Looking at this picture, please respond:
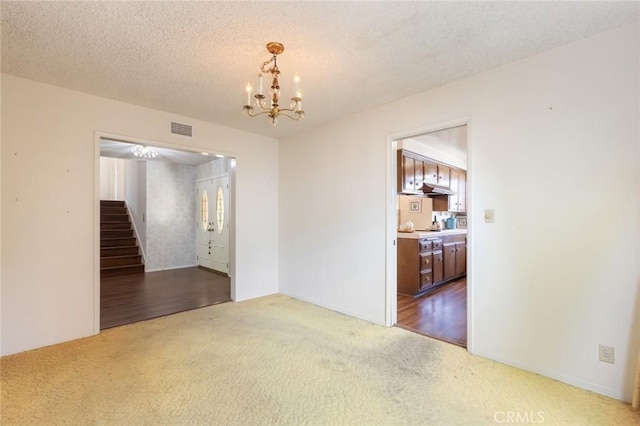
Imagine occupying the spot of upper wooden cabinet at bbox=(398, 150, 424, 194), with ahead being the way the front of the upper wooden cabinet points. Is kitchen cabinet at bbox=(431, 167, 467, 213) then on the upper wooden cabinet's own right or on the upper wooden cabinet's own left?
on the upper wooden cabinet's own left

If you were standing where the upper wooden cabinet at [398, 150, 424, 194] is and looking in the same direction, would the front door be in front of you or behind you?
behind

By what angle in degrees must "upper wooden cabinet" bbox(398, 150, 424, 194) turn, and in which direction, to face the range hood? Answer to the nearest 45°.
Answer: approximately 90° to its left

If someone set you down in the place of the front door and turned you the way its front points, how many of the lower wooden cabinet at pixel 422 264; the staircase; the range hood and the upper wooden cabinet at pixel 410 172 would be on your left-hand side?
3

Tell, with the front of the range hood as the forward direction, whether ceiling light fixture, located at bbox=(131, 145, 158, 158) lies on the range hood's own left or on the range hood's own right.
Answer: on the range hood's own right

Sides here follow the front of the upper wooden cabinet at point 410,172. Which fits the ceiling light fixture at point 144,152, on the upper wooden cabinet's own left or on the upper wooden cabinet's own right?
on the upper wooden cabinet's own right

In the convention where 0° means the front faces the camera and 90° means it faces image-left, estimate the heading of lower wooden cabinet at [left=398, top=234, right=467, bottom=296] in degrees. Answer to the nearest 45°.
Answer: approximately 315°

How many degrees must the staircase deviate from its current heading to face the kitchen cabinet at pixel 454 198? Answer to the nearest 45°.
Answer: approximately 45° to its left

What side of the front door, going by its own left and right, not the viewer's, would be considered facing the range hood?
left
